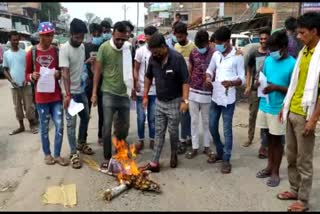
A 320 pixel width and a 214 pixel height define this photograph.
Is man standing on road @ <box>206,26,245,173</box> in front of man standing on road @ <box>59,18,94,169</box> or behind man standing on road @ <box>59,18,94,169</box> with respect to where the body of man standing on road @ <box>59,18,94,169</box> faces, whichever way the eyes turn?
in front

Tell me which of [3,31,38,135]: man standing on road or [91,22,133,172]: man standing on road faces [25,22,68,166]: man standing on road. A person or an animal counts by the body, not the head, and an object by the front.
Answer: [3,31,38,135]: man standing on road

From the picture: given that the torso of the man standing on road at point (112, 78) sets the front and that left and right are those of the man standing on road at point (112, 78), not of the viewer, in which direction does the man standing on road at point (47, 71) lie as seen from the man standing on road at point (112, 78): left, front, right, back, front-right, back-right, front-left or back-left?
right

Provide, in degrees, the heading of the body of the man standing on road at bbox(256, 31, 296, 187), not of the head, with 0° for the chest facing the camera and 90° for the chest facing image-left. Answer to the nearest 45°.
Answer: approximately 45°

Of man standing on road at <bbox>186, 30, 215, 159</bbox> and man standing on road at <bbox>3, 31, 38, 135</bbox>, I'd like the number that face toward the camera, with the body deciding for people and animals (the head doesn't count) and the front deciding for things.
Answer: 2

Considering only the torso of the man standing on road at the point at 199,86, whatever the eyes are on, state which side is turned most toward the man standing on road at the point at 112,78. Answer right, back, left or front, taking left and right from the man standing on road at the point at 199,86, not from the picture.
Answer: right
